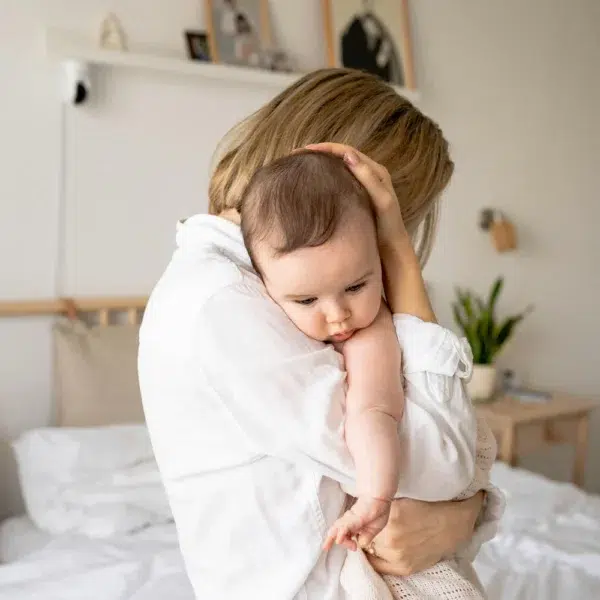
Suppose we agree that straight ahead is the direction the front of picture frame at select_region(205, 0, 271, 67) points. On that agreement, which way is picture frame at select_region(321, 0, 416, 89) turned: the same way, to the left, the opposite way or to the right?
the same way

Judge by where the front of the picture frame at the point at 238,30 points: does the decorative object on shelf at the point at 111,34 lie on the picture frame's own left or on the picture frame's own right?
on the picture frame's own right

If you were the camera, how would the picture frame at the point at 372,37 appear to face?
facing the viewer

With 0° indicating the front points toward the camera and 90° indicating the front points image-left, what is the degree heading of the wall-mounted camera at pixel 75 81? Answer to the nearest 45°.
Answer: approximately 315°

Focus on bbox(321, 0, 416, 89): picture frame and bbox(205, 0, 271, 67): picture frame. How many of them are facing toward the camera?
2

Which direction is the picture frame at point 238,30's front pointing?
toward the camera

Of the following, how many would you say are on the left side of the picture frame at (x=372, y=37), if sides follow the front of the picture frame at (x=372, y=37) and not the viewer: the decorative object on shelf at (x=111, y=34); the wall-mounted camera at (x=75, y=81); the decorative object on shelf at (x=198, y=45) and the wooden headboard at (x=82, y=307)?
0

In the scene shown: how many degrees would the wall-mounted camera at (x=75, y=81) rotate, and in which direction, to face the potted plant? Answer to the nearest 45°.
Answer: approximately 45° to its left
